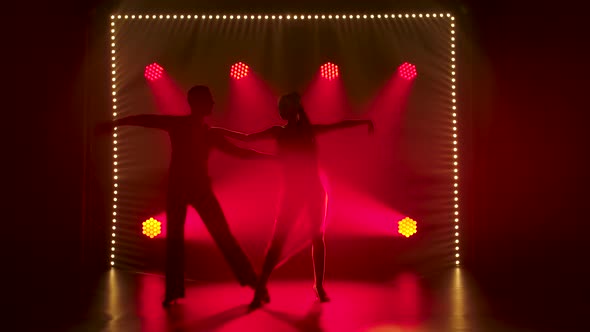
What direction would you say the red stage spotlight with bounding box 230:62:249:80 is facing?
toward the camera

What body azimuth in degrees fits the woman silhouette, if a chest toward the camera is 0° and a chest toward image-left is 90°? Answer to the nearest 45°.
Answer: approximately 0°

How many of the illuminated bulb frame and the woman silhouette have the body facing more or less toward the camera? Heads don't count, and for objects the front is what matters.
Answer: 2

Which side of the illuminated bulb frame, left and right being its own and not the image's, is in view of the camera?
front

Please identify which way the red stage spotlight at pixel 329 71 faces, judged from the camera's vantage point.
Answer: facing the viewer

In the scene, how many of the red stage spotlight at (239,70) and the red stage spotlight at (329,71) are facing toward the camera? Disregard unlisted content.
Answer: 2

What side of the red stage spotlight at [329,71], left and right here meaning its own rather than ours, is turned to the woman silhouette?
front

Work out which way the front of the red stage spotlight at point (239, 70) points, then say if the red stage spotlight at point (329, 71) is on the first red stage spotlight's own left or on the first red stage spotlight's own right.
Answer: on the first red stage spotlight's own left

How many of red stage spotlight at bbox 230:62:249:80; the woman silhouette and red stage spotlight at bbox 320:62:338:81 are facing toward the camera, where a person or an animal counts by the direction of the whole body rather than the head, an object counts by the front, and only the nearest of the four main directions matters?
3

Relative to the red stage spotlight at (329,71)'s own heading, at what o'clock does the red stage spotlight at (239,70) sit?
the red stage spotlight at (239,70) is roughly at 3 o'clock from the red stage spotlight at (329,71).

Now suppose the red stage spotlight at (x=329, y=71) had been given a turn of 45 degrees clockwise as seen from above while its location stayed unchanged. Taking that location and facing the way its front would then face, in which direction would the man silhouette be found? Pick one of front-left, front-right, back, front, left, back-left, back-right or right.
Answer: front
